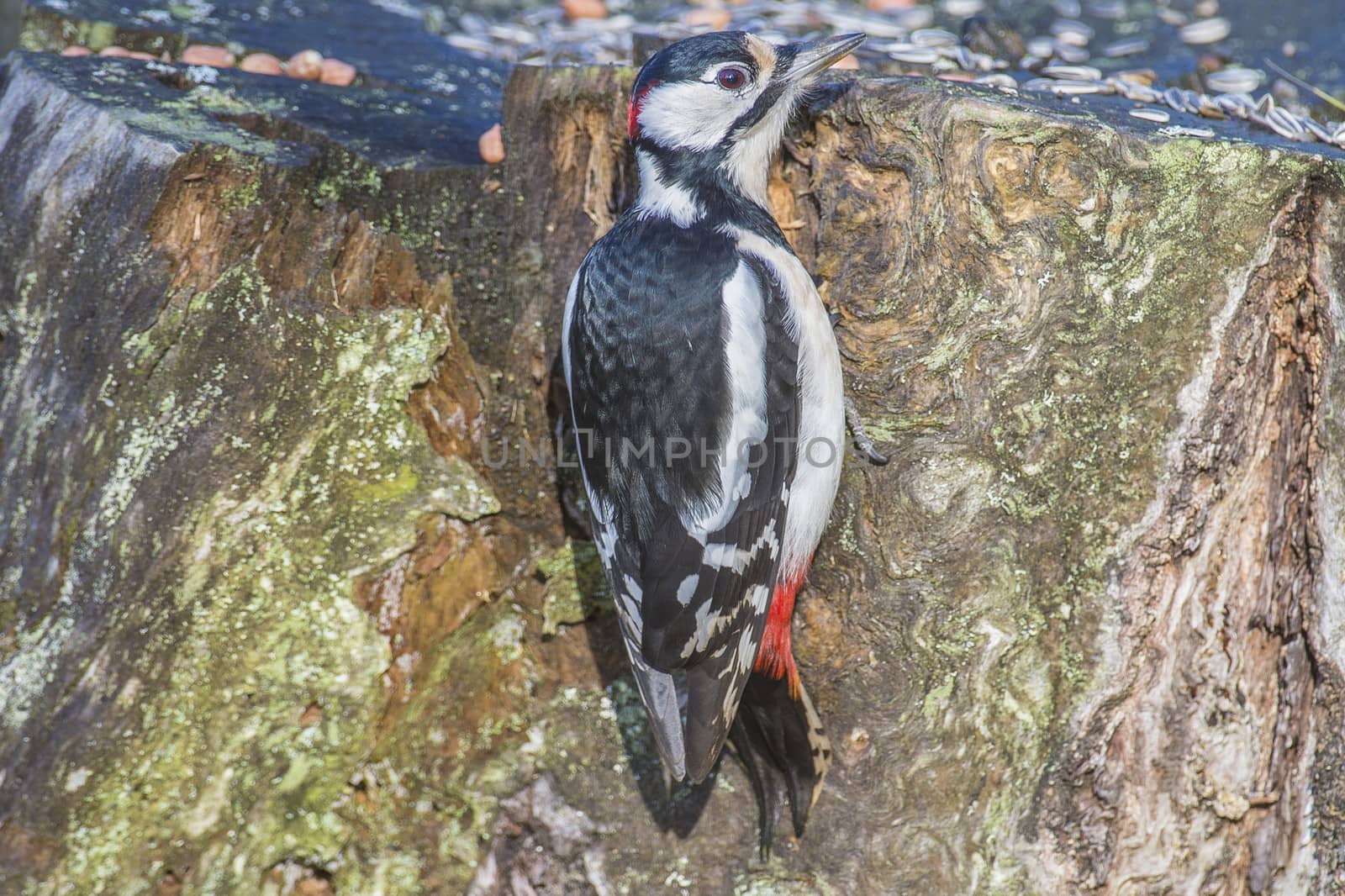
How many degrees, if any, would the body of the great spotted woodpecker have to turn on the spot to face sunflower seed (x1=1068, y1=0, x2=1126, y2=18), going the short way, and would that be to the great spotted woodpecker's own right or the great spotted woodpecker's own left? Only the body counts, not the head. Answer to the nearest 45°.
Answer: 0° — it already faces it

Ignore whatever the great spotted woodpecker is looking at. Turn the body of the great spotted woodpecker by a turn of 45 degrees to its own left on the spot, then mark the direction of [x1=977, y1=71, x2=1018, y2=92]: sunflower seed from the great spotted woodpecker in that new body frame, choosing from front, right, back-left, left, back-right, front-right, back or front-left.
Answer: front-right

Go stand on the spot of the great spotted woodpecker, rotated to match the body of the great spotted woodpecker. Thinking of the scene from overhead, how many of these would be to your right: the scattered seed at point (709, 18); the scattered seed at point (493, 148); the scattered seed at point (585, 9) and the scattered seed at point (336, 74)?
0

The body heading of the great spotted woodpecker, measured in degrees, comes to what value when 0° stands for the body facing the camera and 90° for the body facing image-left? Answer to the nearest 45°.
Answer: approximately 225°

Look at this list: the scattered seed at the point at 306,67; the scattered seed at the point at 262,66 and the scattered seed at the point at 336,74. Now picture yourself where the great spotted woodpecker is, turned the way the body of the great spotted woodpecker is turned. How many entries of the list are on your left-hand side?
3

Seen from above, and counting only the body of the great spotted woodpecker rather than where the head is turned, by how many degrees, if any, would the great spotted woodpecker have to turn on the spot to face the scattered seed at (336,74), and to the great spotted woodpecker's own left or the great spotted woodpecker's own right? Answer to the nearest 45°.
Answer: approximately 90° to the great spotted woodpecker's own left

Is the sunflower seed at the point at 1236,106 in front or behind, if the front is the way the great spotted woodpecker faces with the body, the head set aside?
in front

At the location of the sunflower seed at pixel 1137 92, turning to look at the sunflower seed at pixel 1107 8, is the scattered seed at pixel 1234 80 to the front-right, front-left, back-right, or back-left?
front-right

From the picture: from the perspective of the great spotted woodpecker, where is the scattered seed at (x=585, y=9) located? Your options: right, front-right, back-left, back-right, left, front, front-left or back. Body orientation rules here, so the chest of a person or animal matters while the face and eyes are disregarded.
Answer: front-left

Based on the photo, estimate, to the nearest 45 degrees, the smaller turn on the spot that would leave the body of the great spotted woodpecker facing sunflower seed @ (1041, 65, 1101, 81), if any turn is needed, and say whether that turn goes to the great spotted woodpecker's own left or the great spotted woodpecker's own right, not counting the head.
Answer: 0° — it already faces it

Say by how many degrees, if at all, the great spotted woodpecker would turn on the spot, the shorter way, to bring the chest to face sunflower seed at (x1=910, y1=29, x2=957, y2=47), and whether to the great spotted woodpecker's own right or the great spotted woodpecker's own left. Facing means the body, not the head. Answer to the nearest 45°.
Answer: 0° — it already faces it

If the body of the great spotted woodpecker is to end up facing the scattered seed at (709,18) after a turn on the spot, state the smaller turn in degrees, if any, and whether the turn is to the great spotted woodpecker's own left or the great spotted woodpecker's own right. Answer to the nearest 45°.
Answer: approximately 45° to the great spotted woodpecker's own left

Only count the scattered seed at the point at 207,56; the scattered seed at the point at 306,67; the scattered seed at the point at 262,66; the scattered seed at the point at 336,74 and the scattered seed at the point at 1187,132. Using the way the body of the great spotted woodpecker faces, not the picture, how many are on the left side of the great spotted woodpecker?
4

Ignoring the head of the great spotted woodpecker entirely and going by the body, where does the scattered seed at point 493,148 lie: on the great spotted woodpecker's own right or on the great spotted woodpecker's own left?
on the great spotted woodpecker's own left

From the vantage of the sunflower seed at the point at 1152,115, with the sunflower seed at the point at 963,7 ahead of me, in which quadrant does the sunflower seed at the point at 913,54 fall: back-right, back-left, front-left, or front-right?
front-left

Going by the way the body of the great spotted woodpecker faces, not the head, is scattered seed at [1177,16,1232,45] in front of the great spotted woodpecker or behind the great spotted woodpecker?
in front

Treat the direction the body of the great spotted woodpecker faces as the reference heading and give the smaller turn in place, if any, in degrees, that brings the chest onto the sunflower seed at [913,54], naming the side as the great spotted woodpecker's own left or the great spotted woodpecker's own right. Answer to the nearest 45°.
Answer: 0° — it already faces it

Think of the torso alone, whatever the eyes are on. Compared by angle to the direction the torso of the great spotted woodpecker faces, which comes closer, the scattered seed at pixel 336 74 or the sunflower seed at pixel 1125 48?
the sunflower seed
